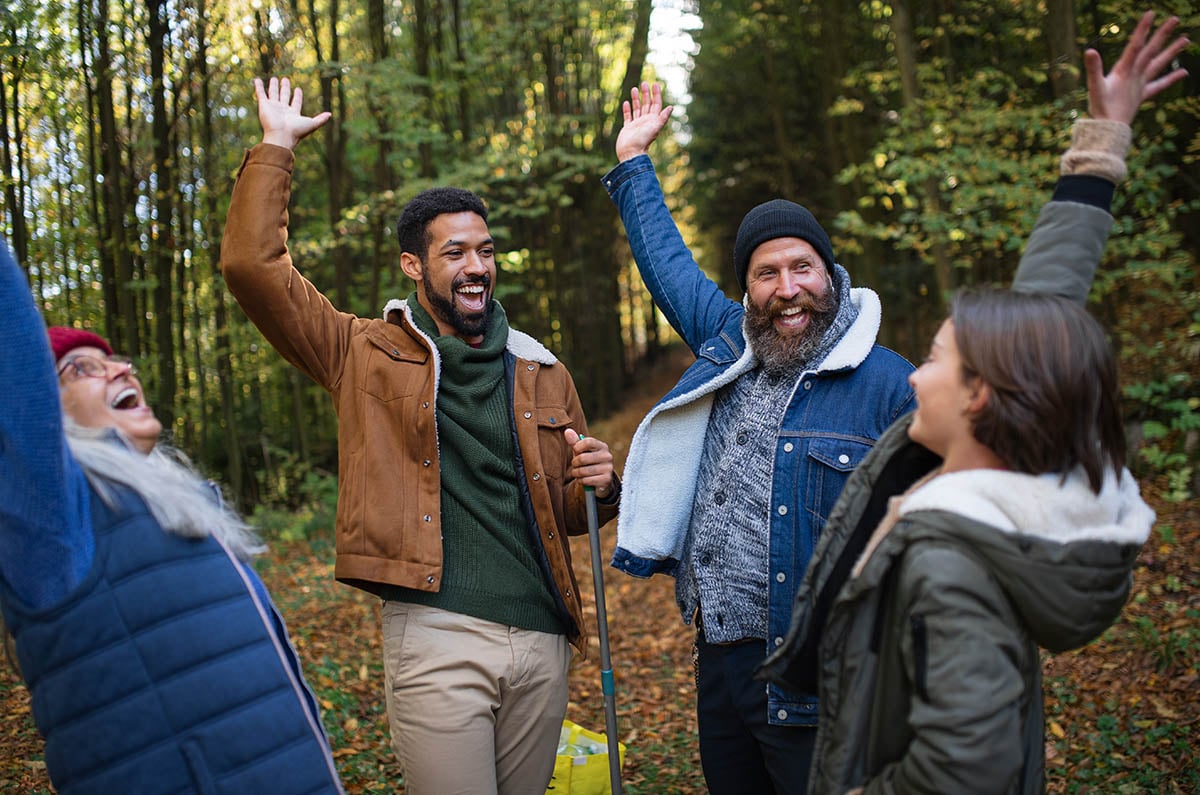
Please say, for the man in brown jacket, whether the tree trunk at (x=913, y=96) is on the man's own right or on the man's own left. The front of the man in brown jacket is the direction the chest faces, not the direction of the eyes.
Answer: on the man's own left

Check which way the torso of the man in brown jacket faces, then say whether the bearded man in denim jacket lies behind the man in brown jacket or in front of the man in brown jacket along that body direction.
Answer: in front

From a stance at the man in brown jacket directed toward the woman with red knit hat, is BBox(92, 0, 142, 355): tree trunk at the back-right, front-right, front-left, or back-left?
back-right

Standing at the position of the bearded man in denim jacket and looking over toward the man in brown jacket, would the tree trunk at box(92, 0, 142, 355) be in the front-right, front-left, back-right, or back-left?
front-right

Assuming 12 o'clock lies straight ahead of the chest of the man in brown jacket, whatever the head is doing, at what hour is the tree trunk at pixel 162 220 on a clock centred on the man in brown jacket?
The tree trunk is roughly at 7 o'clock from the man in brown jacket.

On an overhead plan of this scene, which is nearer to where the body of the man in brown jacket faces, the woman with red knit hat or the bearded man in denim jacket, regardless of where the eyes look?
the bearded man in denim jacket

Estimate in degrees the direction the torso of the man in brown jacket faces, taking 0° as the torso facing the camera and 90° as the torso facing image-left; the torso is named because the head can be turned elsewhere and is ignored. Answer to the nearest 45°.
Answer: approximately 315°

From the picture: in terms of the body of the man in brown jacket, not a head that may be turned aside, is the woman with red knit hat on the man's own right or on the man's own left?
on the man's own right

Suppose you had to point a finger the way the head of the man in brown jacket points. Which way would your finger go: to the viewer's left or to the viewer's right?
to the viewer's right

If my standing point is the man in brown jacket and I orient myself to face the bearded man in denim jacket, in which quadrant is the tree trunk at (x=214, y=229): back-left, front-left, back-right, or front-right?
back-left

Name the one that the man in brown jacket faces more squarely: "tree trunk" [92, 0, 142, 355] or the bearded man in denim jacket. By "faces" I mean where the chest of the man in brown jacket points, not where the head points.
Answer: the bearded man in denim jacket

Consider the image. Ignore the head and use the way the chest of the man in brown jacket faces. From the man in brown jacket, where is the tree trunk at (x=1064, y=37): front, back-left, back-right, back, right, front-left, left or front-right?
left
